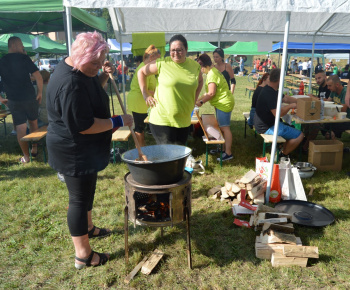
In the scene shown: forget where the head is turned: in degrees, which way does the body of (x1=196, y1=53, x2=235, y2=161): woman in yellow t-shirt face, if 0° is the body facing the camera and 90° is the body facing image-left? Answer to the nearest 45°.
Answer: approximately 90°

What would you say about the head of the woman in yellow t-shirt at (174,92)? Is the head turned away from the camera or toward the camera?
toward the camera

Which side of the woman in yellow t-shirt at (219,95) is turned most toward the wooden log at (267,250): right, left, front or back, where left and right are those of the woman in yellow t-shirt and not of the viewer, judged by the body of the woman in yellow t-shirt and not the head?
left

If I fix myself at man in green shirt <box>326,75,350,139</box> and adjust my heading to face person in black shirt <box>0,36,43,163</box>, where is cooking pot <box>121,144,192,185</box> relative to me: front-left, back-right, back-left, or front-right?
front-left

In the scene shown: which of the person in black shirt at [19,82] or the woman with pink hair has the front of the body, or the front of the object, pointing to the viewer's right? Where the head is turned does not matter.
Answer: the woman with pink hair

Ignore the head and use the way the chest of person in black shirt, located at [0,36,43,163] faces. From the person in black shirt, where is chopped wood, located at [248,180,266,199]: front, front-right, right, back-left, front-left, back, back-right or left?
back-right

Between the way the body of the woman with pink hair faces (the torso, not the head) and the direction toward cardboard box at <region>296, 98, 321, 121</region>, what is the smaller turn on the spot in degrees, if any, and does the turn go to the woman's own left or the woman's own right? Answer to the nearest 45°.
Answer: approximately 45° to the woman's own left

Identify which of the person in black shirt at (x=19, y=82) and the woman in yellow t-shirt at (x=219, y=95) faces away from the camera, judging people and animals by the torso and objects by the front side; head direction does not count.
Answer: the person in black shirt

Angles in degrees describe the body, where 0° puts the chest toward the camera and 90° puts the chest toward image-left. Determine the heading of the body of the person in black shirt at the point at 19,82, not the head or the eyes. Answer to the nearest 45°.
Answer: approximately 180°

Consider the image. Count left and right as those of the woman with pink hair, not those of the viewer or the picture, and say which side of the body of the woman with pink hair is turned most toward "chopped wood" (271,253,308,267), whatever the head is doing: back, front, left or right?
front

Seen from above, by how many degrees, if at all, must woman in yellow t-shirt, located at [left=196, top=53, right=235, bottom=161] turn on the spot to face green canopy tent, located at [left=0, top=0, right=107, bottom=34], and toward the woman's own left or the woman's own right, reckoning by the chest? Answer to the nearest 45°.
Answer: approximately 45° to the woman's own right

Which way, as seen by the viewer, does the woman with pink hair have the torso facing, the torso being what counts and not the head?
to the viewer's right

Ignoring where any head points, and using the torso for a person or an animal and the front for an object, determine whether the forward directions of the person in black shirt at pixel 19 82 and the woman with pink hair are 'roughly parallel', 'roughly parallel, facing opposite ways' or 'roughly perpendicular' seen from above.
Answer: roughly perpendicular

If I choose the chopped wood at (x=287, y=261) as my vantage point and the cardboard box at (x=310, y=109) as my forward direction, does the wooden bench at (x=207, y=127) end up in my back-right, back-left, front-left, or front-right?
front-left

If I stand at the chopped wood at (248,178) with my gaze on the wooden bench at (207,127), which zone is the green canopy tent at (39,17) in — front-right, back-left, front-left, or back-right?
front-left
